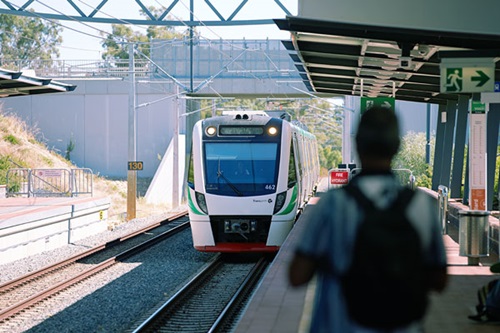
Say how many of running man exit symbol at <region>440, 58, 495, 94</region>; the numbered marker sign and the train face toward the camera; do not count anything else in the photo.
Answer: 3

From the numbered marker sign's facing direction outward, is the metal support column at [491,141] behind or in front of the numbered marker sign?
in front

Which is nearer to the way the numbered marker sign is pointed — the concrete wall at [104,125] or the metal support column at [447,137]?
the metal support column

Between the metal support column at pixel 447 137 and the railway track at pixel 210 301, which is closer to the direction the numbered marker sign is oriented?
the railway track

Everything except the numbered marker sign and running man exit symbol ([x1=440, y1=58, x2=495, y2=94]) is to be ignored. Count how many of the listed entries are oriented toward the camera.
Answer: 2

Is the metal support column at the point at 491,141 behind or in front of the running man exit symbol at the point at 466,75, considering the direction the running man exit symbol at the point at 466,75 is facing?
behind

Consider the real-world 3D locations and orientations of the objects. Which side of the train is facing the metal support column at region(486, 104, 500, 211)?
front

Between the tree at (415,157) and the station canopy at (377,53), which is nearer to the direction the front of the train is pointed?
the station canopy

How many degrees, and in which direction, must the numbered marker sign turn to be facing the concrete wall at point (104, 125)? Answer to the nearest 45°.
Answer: approximately 180°

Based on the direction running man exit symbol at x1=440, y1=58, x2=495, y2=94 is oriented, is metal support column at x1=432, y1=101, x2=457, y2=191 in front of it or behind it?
behind

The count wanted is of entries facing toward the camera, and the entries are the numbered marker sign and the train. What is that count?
2

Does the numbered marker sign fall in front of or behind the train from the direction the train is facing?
behind

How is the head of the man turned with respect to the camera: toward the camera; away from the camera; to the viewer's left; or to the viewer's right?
away from the camera
